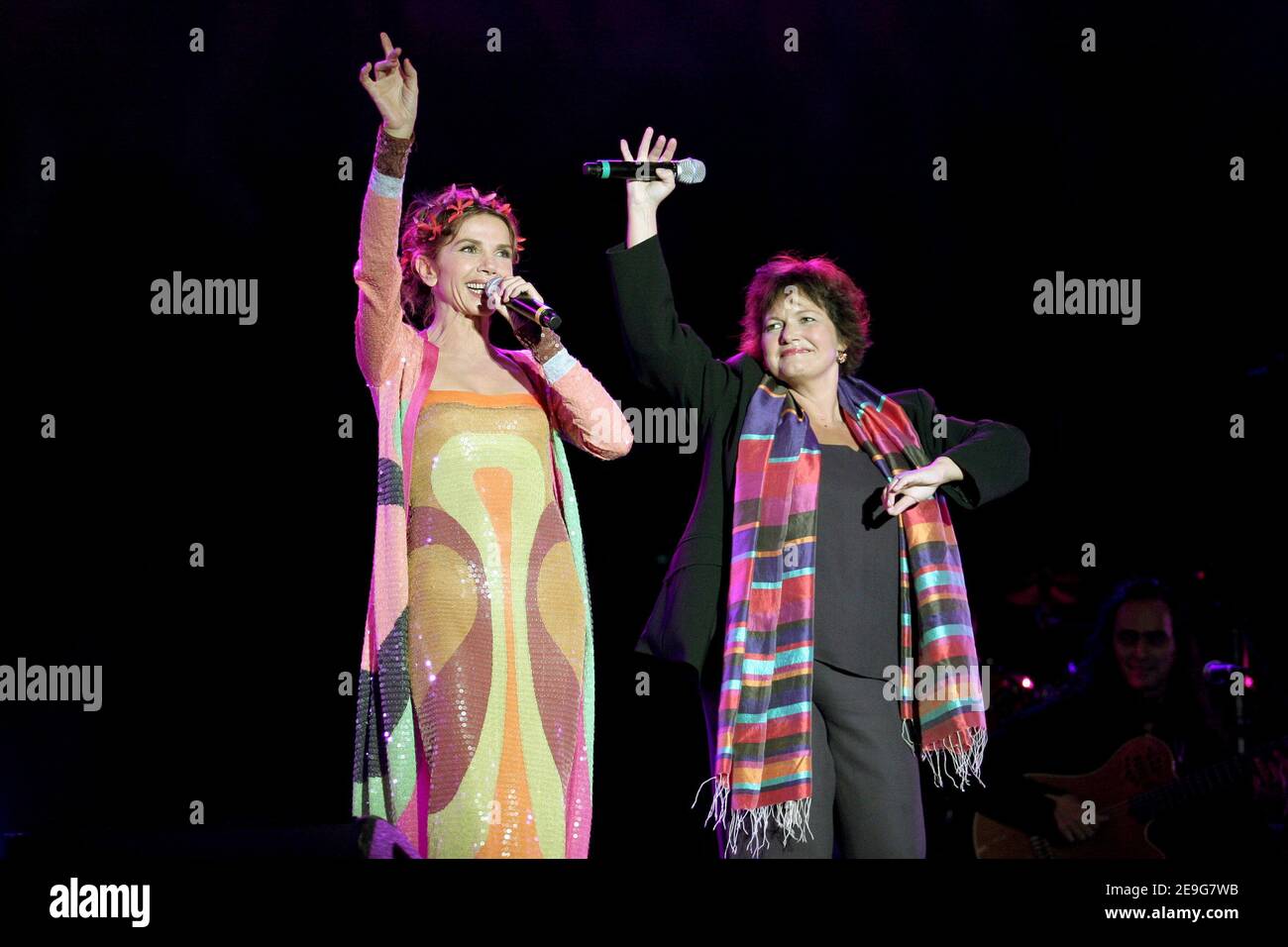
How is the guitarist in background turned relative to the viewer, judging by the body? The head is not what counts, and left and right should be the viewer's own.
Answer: facing the viewer

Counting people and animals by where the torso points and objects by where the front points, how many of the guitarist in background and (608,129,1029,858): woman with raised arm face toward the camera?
2

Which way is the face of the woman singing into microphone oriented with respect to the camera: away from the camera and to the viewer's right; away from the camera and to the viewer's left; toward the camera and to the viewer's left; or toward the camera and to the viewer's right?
toward the camera and to the viewer's right

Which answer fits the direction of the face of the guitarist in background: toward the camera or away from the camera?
toward the camera

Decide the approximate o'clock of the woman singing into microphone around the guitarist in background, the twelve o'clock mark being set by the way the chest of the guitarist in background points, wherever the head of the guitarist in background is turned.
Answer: The woman singing into microphone is roughly at 1 o'clock from the guitarist in background.

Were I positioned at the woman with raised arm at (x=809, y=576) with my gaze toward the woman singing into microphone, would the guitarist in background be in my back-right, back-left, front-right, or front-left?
back-right

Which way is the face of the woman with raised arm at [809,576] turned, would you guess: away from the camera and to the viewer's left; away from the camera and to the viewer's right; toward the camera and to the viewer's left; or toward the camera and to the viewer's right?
toward the camera and to the viewer's left

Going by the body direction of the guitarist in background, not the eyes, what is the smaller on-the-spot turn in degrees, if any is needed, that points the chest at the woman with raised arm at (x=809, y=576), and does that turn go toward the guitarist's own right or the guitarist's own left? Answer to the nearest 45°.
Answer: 0° — they already face them

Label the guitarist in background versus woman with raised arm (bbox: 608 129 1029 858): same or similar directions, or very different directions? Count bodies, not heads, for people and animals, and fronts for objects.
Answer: same or similar directions
